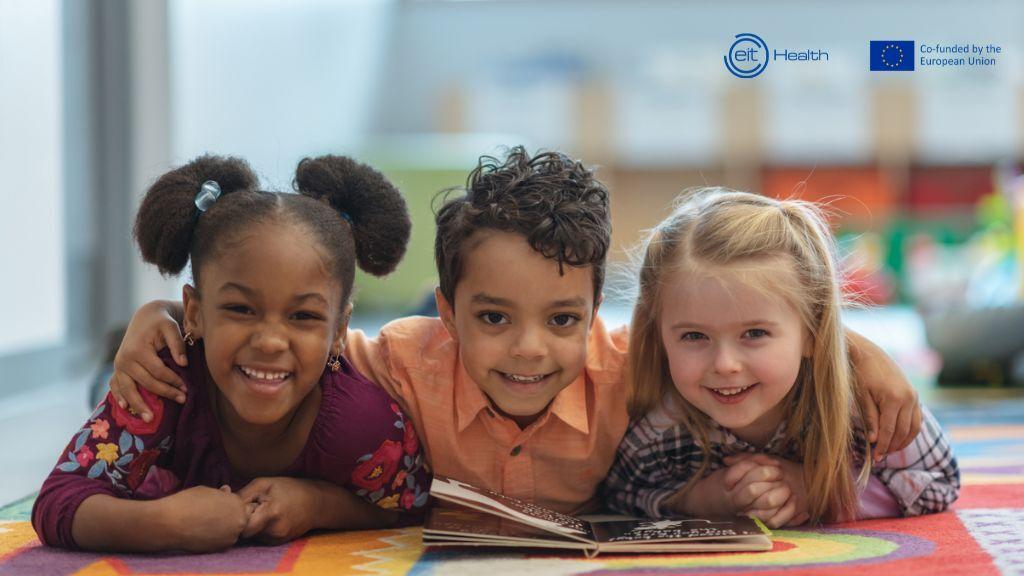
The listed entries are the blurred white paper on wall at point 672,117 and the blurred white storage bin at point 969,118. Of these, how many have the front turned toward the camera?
2

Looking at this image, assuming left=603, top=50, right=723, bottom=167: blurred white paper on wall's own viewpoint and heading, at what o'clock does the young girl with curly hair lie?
The young girl with curly hair is roughly at 12 o'clock from the blurred white paper on wall.

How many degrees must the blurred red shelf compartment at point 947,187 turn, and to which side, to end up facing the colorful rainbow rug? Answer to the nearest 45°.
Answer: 0° — it already faces it

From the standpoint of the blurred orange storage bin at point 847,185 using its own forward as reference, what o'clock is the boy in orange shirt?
The boy in orange shirt is roughly at 12 o'clock from the blurred orange storage bin.

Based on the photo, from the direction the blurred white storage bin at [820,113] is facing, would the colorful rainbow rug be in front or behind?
in front

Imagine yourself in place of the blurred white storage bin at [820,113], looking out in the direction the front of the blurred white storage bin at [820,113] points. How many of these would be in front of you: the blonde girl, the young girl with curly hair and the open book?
3

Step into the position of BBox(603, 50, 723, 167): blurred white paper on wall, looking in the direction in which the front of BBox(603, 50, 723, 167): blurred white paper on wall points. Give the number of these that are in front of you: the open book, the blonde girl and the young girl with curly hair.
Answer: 3

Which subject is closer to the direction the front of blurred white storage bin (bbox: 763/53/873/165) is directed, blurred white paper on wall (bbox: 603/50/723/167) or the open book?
the open book

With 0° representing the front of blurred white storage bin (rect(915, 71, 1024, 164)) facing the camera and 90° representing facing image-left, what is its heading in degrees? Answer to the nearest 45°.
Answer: approximately 0°

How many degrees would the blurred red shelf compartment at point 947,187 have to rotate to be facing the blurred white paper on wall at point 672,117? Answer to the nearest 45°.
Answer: approximately 90° to its right

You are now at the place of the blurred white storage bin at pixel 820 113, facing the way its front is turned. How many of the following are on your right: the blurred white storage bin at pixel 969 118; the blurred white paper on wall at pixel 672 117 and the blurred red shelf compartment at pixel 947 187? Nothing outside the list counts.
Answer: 1

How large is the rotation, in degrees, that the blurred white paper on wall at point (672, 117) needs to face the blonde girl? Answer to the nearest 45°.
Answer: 0° — it already faces them
